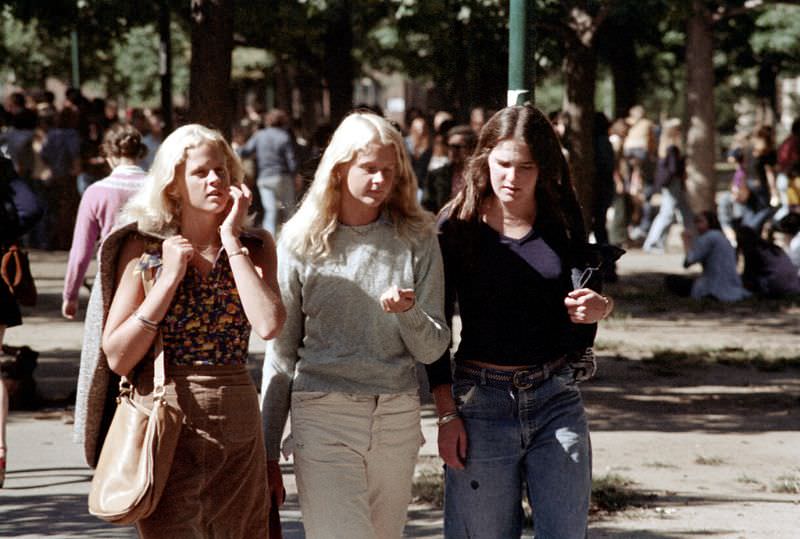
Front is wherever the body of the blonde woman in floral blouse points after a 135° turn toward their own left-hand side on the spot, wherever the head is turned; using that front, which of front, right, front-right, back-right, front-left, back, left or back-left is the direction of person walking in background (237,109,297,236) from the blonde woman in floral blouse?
front

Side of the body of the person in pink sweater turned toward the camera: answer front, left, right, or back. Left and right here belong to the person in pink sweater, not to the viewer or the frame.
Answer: back

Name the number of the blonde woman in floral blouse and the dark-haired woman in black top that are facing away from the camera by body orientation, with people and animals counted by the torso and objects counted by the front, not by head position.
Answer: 0

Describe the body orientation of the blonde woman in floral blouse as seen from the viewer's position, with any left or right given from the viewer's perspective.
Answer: facing the viewer and to the right of the viewer

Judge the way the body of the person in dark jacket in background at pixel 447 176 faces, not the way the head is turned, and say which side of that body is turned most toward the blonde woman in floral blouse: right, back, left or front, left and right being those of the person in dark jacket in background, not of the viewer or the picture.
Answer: front

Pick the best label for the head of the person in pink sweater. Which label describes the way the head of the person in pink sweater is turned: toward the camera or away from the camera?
away from the camera

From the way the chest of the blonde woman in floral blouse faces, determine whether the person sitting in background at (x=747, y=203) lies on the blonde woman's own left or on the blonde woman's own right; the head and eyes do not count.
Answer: on the blonde woman's own left

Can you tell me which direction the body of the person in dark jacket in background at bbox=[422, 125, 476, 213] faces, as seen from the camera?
toward the camera

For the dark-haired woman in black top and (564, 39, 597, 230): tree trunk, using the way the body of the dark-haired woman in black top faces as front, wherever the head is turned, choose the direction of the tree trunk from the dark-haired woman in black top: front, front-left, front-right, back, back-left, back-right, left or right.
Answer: back

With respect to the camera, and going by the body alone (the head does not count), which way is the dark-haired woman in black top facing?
toward the camera

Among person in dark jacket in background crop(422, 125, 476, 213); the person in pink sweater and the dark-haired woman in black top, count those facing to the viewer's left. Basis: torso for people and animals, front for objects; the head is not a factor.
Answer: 0

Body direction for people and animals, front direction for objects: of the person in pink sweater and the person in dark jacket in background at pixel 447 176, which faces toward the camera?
the person in dark jacket in background
